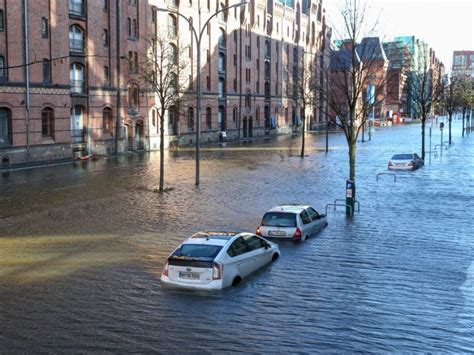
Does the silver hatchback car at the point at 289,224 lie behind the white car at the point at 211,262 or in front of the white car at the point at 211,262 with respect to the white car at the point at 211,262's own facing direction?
in front

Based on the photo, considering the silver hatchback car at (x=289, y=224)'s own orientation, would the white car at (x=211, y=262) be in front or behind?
behind

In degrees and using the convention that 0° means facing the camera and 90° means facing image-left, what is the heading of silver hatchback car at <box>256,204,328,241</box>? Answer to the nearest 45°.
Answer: approximately 225°

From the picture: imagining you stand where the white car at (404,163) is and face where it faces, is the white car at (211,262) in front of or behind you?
behind

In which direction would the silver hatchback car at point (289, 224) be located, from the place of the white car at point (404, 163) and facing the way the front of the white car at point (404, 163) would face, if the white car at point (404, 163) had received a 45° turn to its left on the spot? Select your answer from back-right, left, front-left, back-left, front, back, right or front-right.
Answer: back
